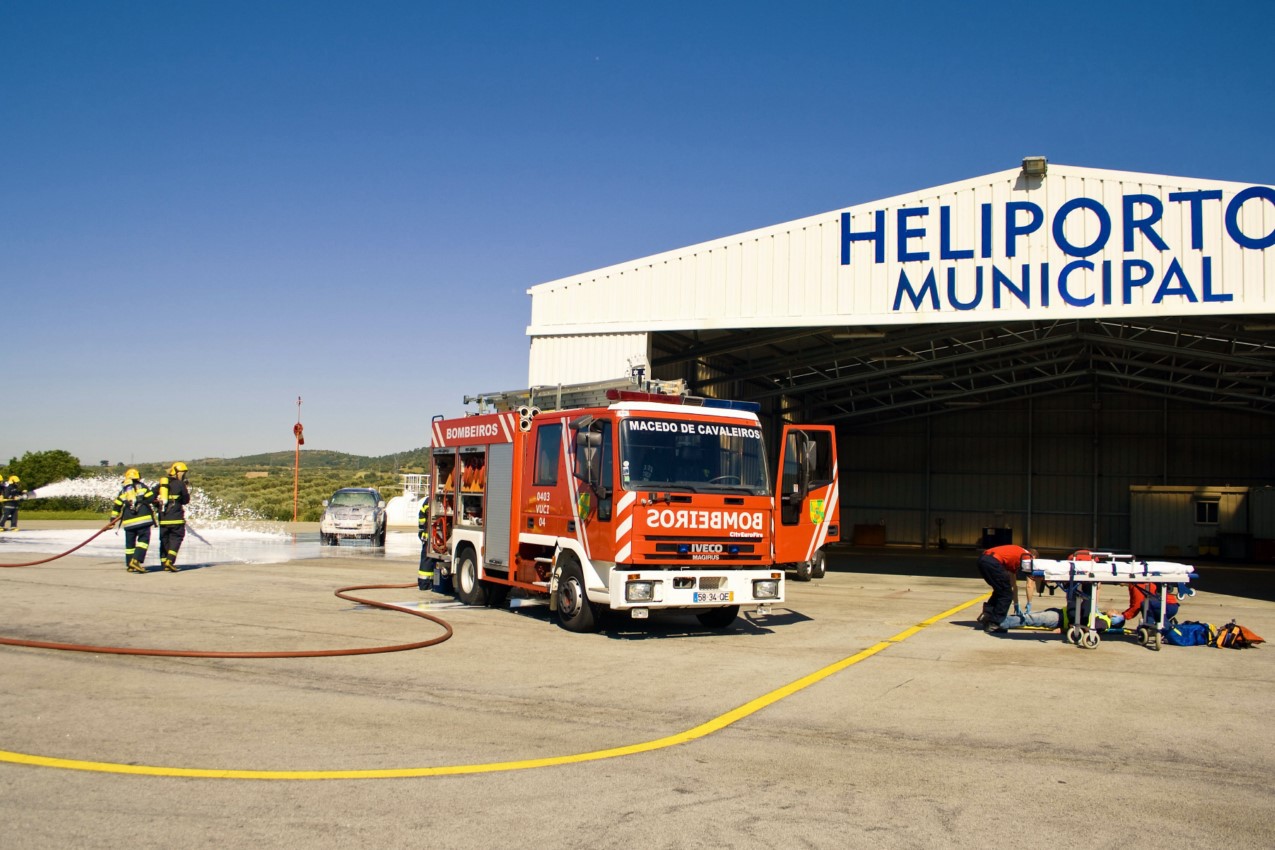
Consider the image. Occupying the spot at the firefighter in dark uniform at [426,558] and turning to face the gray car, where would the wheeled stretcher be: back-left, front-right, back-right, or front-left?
back-right

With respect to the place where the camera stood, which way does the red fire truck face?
facing the viewer and to the right of the viewer

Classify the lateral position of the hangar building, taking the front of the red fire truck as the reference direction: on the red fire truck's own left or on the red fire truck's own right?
on the red fire truck's own left

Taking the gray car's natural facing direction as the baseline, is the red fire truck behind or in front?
in front

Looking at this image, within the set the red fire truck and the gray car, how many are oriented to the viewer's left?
0

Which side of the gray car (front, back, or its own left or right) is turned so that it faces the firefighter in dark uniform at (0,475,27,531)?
right

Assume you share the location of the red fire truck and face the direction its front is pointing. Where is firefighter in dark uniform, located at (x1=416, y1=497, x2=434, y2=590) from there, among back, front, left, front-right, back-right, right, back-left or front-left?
back

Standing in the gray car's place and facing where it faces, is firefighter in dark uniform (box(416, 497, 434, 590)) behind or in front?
in front

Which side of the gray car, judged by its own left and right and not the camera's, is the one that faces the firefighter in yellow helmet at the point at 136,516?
front

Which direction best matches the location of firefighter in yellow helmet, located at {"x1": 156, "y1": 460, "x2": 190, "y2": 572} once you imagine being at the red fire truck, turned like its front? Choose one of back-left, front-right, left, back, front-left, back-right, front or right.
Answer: back

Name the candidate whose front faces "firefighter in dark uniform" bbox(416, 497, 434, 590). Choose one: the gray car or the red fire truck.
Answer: the gray car

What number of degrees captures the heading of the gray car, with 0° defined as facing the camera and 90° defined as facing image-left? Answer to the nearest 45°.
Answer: approximately 0°
